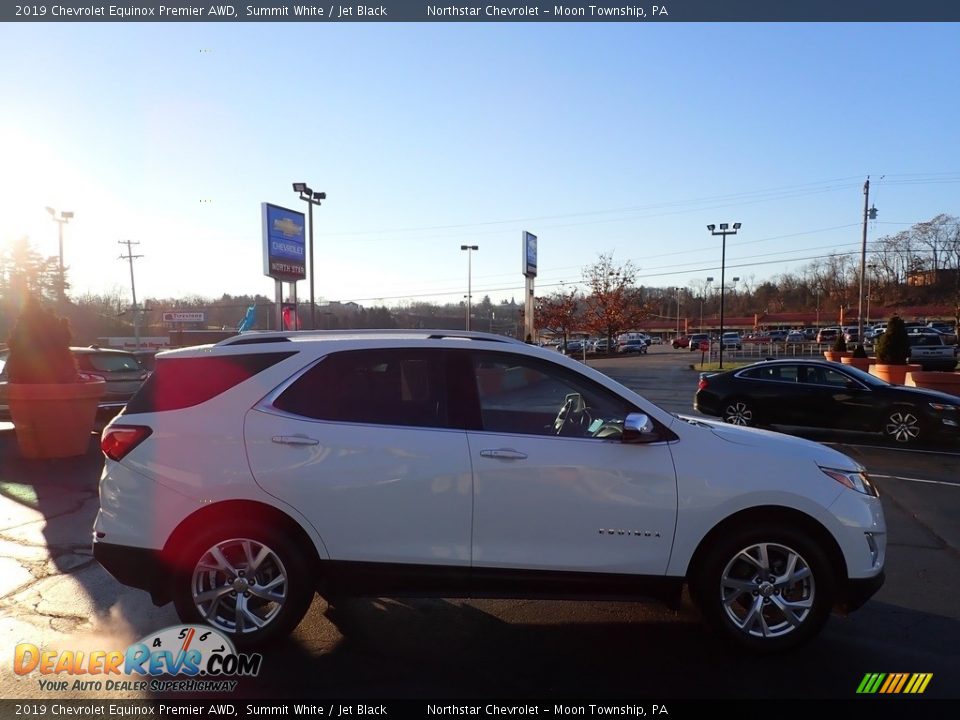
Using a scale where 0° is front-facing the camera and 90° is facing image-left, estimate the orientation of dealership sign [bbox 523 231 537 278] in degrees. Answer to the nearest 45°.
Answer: approximately 315°

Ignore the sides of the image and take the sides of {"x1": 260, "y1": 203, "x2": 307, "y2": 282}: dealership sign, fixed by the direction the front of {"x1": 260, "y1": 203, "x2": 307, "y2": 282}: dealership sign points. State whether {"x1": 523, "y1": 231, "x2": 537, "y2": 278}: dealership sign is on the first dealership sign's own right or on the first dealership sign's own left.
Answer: on the first dealership sign's own left

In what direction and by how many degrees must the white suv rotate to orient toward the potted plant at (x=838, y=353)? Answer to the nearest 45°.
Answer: approximately 45° to its left

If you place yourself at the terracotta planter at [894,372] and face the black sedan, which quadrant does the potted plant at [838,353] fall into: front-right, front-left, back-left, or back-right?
back-right

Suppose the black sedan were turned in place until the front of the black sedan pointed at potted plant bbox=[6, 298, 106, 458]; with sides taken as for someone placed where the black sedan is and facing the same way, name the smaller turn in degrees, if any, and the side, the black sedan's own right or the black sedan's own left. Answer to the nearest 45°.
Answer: approximately 135° to the black sedan's own right

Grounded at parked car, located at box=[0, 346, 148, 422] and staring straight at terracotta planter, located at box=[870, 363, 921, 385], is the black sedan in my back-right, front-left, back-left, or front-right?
front-right

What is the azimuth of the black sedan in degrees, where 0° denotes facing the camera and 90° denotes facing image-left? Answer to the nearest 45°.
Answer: approximately 270°

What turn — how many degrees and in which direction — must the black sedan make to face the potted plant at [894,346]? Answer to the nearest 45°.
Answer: approximately 90° to its left

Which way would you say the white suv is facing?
to the viewer's right

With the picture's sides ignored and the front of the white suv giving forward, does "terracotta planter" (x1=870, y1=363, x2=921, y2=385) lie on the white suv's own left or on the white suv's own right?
on the white suv's own left

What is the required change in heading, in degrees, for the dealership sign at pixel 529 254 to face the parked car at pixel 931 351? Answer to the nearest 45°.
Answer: approximately 45° to its left

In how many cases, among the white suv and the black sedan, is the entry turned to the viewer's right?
2

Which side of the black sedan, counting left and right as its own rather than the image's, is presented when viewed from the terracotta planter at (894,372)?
left
